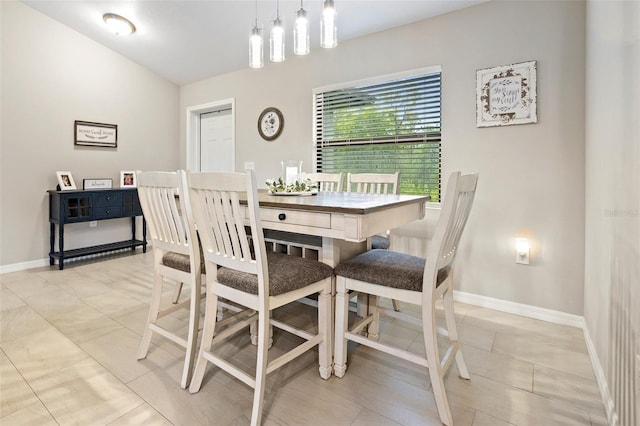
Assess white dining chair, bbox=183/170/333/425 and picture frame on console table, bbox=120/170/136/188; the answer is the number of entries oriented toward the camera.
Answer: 1

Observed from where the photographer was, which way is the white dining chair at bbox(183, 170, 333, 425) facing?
facing away from the viewer and to the right of the viewer

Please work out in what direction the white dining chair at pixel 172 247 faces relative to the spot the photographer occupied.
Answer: facing away from the viewer and to the right of the viewer

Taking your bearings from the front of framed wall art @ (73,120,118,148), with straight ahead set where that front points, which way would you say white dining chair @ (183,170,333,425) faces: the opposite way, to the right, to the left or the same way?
to the left

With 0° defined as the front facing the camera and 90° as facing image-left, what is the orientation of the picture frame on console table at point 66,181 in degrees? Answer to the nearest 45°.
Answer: approximately 315°

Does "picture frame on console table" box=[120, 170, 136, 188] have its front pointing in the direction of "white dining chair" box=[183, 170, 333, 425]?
yes

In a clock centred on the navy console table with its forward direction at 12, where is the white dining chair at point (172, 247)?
The white dining chair is roughly at 1 o'clock from the navy console table.

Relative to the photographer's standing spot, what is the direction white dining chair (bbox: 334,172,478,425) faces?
facing away from the viewer and to the left of the viewer

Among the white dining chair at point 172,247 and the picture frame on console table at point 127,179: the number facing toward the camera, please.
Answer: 1

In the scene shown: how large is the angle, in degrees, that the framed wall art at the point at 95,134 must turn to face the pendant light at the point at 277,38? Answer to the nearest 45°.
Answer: approximately 45° to its right

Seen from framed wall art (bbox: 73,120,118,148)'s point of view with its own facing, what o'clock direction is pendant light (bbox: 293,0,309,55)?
The pendant light is roughly at 1 o'clock from the framed wall art.

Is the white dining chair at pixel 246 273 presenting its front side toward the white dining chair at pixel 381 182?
yes

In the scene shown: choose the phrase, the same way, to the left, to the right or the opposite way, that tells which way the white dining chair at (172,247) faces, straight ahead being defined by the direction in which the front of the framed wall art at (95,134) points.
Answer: to the left
